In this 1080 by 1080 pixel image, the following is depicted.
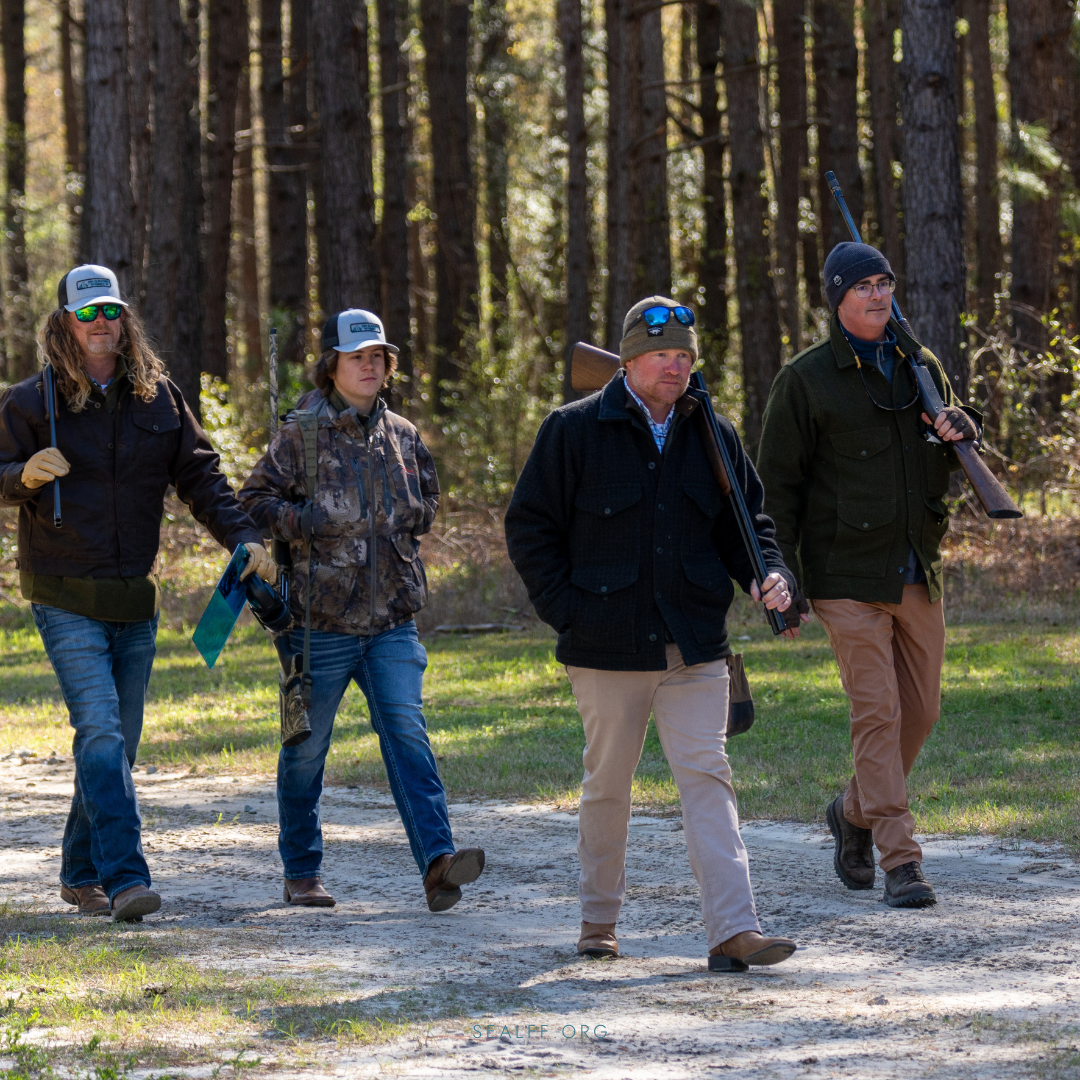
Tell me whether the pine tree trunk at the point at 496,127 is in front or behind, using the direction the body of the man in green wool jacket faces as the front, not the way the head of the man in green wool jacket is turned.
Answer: behind

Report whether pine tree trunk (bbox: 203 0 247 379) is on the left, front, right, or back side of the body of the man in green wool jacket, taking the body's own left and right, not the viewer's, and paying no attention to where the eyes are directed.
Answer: back

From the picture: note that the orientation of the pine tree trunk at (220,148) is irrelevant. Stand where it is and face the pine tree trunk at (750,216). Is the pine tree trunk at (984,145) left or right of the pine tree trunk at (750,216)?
left

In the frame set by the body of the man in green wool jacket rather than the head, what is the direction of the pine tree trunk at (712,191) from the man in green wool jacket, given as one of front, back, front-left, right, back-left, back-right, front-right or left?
back-left

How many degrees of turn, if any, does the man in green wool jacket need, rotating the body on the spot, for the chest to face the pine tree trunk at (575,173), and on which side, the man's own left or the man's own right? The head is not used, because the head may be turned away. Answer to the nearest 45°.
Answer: approximately 135° to the man's own left

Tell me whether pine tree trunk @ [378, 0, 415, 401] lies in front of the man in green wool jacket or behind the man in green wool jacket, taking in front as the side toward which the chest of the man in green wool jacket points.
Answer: behind

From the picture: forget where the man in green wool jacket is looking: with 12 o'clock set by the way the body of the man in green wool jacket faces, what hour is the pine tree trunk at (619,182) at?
The pine tree trunk is roughly at 7 o'clock from the man in green wool jacket.

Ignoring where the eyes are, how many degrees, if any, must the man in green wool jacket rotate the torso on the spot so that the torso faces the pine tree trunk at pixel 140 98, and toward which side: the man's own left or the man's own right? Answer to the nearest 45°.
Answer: approximately 180°

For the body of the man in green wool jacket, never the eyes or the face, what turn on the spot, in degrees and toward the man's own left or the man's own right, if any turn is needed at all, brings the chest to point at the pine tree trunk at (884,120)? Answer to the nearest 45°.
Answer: approximately 135° to the man's own left

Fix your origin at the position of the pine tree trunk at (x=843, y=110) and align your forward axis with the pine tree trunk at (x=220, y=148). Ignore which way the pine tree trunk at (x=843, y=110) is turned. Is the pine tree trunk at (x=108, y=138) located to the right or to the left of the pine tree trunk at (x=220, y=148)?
left
